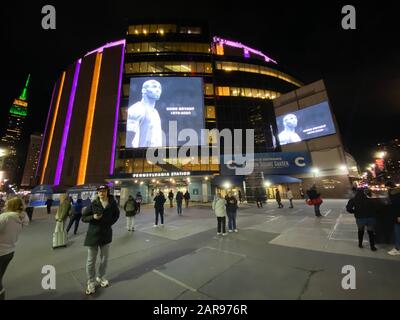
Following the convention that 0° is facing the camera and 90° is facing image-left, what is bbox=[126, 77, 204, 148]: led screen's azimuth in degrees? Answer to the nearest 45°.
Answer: approximately 0°

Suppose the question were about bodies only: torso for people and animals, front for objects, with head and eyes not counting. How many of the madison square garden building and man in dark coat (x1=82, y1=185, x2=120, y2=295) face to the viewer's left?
0

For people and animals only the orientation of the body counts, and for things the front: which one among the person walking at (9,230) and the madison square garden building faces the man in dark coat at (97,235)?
the madison square garden building

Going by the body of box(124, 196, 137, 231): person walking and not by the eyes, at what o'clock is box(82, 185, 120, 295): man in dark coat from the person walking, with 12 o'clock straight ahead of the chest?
The man in dark coat is roughly at 6 o'clock from the person walking.

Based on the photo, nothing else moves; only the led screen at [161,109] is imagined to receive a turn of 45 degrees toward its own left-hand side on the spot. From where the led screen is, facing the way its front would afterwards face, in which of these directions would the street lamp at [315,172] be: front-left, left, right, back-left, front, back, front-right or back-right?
front-left

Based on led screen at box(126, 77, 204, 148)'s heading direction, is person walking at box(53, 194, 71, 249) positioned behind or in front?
in front

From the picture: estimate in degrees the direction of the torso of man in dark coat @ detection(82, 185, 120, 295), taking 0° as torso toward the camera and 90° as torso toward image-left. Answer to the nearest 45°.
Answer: approximately 0°
